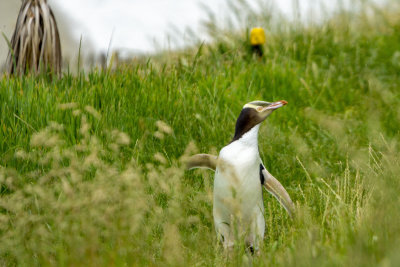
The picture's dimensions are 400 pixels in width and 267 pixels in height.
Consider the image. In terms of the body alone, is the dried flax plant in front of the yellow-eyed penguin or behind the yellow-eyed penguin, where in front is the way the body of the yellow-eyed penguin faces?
behind

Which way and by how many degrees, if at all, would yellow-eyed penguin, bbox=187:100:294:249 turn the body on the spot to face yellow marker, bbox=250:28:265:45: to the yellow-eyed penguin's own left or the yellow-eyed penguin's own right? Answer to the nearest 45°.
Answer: approximately 180°

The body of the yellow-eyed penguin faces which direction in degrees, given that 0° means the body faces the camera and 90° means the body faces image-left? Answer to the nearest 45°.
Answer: approximately 0°

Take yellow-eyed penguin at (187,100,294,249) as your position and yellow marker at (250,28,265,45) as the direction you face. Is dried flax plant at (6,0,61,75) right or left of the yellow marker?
left
